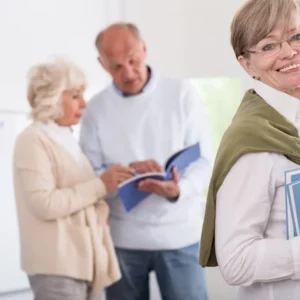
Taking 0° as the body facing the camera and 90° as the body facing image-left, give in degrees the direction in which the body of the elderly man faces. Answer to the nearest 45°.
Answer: approximately 0°

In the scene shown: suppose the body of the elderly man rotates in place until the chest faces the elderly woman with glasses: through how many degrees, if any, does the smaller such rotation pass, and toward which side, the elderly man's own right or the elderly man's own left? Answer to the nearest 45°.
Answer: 0° — they already face them
